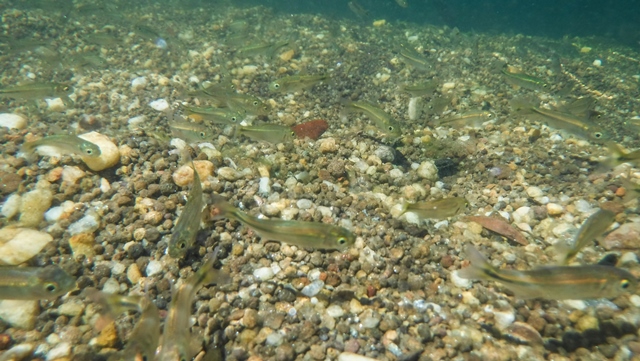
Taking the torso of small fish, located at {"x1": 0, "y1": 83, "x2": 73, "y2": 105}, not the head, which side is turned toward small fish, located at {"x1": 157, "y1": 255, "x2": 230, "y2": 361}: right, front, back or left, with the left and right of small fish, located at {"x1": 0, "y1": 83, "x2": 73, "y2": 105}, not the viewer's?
right

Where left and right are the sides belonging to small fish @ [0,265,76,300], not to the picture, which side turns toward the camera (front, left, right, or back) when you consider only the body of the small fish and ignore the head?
right

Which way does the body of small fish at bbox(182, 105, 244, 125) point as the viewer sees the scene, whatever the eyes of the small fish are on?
to the viewer's right

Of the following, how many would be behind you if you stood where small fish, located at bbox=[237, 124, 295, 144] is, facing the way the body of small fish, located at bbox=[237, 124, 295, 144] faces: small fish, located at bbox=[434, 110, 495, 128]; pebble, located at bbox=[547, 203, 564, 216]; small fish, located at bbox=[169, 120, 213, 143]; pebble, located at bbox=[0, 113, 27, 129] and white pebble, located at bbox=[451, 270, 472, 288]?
2

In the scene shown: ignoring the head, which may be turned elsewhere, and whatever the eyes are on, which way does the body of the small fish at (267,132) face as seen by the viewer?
to the viewer's right

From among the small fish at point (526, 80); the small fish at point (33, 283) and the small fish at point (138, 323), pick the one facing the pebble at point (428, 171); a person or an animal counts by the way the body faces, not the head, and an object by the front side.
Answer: the small fish at point (33, 283)

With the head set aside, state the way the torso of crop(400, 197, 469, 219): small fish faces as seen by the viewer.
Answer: to the viewer's right

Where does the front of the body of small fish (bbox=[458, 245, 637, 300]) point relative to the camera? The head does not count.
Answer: to the viewer's right

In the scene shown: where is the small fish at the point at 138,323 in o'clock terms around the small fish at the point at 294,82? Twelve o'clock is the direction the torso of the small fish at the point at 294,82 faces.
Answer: the small fish at the point at 138,323 is roughly at 9 o'clock from the small fish at the point at 294,82.

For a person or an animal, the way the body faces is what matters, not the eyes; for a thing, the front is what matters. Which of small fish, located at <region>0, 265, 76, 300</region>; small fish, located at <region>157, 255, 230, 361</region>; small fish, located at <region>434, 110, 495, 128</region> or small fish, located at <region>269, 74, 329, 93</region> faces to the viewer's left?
small fish, located at <region>269, 74, 329, 93</region>

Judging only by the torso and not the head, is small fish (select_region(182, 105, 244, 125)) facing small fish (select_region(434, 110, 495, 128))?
yes

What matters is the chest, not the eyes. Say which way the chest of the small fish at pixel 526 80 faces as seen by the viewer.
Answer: to the viewer's right

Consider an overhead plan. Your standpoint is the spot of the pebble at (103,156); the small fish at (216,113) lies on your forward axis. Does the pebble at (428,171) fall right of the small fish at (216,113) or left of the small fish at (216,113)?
right
